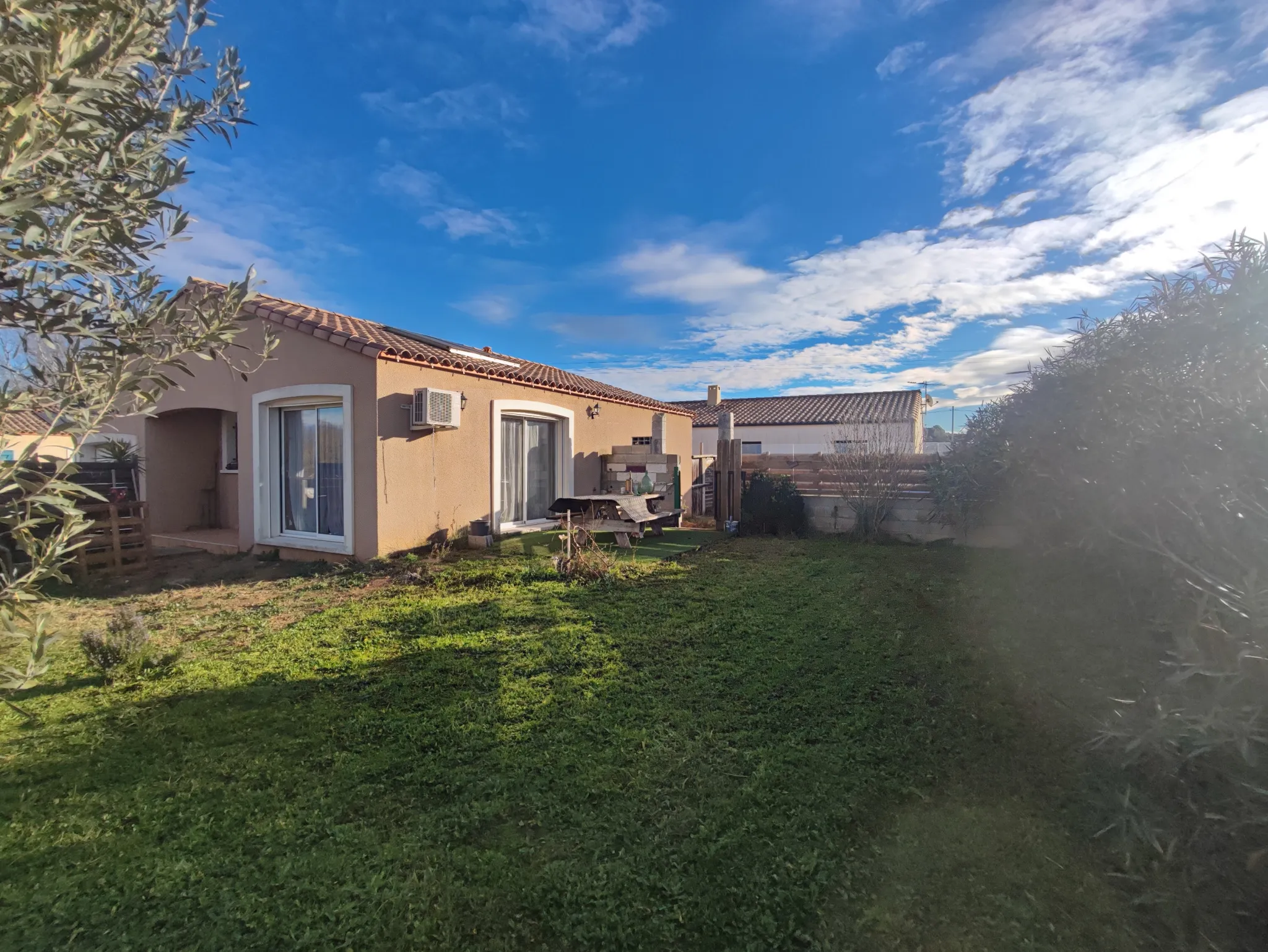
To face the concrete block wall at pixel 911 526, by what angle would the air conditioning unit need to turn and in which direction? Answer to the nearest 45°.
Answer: approximately 45° to its left

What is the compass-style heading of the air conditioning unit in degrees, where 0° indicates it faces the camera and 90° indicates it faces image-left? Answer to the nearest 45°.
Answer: approximately 315°

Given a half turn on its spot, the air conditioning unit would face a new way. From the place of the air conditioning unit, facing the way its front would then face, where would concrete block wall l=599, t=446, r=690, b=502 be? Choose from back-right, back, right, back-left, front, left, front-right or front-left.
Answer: right

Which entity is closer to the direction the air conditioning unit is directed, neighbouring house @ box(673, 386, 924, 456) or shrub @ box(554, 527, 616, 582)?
the shrub

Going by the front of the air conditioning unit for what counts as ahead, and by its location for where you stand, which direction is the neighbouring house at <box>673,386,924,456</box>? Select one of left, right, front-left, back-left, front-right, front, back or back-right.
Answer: left

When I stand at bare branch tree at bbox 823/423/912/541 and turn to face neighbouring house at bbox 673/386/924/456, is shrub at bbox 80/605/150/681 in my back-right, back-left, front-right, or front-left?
back-left

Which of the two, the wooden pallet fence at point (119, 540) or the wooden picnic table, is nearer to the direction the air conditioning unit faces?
the wooden picnic table

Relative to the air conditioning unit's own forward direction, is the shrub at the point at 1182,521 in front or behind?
in front

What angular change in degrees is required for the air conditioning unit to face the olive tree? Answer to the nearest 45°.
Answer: approximately 45° to its right

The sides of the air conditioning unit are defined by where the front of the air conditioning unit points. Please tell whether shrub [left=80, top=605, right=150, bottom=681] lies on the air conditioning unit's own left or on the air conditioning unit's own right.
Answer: on the air conditioning unit's own right

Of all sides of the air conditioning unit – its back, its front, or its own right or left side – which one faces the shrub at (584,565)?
front
